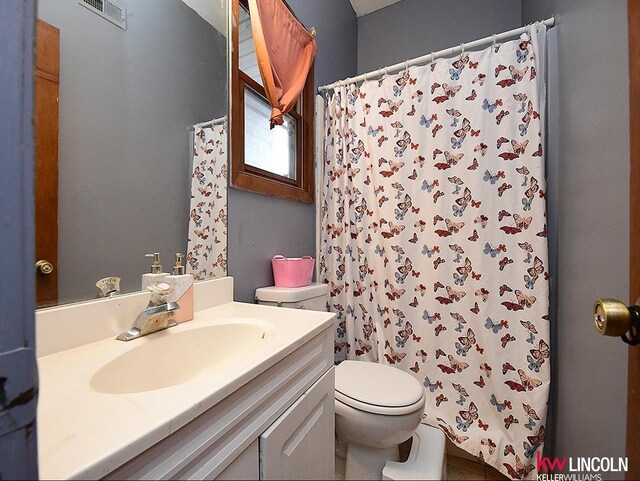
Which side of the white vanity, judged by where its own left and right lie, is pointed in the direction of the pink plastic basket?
left

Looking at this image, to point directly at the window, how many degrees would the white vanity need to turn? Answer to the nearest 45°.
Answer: approximately 90° to its left

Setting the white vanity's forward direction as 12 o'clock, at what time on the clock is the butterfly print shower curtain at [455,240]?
The butterfly print shower curtain is roughly at 10 o'clock from the white vanity.

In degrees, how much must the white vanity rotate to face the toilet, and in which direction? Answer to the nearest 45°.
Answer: approximately 45° to its left

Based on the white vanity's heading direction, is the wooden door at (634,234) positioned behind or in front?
in front

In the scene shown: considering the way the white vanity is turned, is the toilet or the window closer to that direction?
the toilet

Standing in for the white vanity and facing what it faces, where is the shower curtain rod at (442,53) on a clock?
The shower curtain rod is roughly at 10 o'clock from the white vanity.
